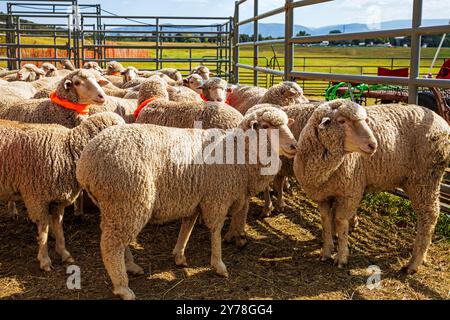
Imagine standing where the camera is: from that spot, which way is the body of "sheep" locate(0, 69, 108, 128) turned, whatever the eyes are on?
to the viewer's right

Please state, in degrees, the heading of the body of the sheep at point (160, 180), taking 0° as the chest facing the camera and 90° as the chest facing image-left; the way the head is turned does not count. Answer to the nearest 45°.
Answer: approximately 225°

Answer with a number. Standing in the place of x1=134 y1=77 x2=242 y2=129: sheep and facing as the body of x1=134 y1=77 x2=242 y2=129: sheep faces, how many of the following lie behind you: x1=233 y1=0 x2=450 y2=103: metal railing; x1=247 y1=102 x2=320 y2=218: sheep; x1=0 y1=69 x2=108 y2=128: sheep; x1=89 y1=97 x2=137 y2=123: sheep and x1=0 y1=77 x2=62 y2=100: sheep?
2

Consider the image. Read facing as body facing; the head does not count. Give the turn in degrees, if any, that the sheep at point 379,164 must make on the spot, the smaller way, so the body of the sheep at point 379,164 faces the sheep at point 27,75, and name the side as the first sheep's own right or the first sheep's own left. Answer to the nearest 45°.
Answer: approximately 45° to the first sheep's own right

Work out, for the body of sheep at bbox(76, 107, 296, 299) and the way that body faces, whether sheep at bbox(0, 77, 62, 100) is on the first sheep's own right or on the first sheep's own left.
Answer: on the first sheep's own left

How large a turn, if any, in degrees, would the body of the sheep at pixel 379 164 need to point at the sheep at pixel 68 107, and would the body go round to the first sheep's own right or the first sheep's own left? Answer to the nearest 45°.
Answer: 0° — it already faces it

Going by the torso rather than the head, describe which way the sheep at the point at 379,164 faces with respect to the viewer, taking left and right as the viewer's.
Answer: facing to the left of the viewer

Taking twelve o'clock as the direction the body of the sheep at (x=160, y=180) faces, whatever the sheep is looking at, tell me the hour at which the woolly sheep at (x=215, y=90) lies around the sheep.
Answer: The woolly sheep is roughly at 11 o'clock from the sheep.

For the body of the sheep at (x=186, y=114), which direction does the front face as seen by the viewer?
to the viewer's left
